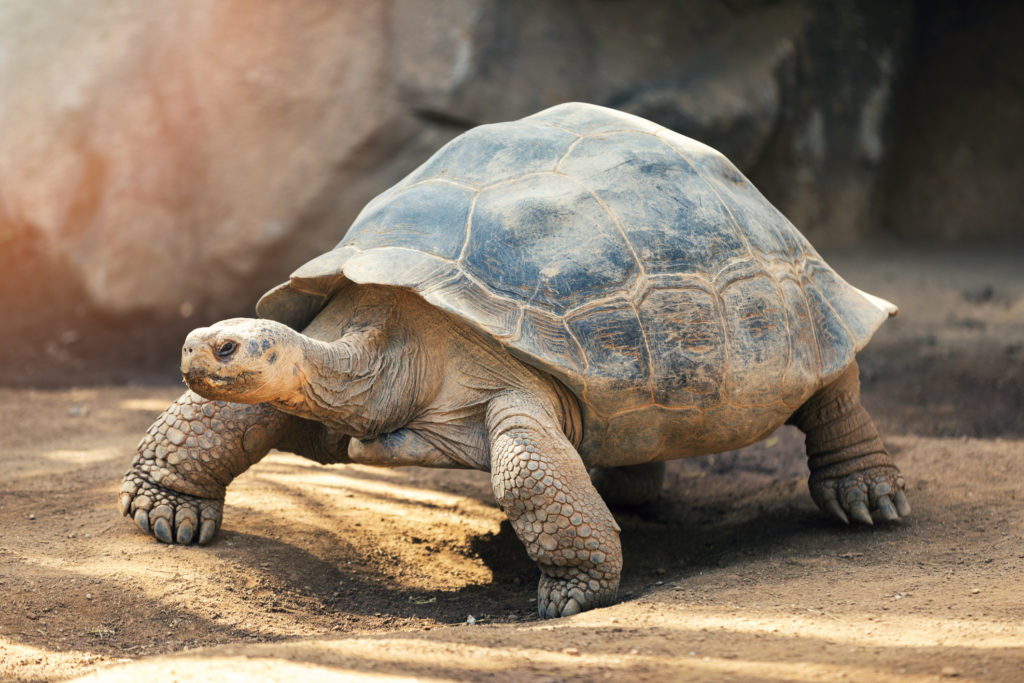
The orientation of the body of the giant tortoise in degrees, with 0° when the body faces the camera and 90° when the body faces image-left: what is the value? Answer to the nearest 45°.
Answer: approximately 45°
